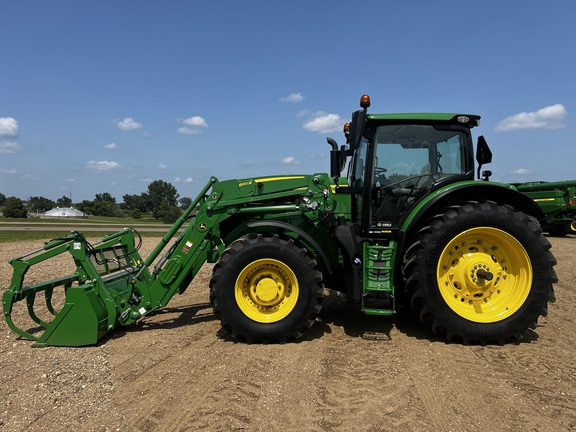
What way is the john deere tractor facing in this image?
to the viewer's left

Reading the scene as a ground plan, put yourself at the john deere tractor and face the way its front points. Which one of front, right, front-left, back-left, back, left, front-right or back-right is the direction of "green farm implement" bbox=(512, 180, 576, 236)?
back-right
